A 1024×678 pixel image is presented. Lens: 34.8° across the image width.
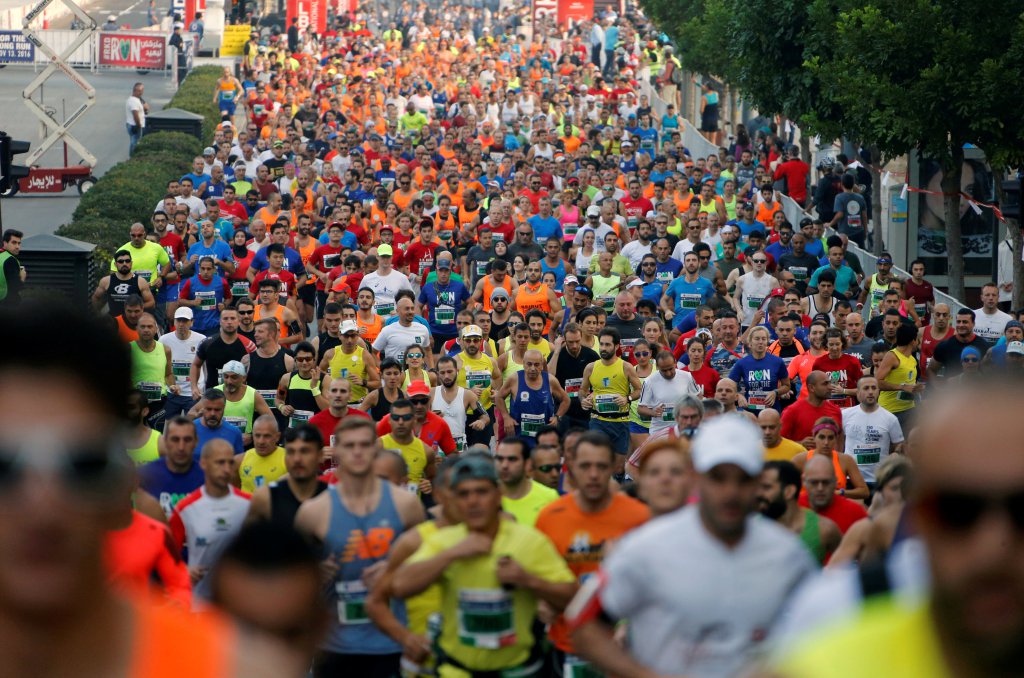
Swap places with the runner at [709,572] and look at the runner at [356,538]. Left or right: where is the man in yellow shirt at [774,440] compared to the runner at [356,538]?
right

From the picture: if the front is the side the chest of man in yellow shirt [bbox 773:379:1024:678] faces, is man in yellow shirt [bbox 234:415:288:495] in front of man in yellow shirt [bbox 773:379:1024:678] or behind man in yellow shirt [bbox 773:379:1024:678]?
behind

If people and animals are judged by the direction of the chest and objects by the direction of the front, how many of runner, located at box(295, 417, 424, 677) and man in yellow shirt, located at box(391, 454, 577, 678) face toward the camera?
2

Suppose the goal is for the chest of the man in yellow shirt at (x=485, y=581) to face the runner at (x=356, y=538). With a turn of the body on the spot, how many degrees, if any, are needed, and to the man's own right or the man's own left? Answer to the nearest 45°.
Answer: approximately 135° to the man's own right

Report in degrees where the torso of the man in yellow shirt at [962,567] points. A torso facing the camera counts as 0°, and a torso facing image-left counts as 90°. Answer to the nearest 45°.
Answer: approximately 0°

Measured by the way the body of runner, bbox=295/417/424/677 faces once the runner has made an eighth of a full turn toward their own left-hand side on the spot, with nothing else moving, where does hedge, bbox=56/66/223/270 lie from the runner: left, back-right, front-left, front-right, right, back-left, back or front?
back-left

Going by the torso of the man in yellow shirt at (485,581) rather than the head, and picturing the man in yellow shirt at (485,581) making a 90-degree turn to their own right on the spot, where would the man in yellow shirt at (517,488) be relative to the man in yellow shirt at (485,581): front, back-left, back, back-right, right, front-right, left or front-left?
right
